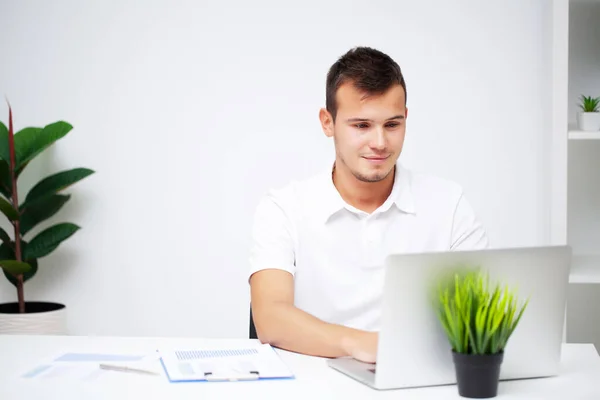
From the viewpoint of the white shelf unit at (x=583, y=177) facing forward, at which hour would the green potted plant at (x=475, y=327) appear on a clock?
The green potted plant is roughly at 12 o'clock from the white shelf unit.

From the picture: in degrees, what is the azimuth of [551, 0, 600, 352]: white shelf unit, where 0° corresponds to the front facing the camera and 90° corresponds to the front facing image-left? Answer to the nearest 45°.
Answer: approximately 0°

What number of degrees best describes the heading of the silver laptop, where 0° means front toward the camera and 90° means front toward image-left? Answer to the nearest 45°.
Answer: approximately 135°

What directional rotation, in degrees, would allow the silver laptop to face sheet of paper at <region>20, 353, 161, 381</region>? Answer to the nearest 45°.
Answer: approximately 45° to its left

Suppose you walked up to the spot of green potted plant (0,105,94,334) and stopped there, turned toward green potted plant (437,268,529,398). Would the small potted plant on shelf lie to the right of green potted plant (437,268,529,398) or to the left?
left
